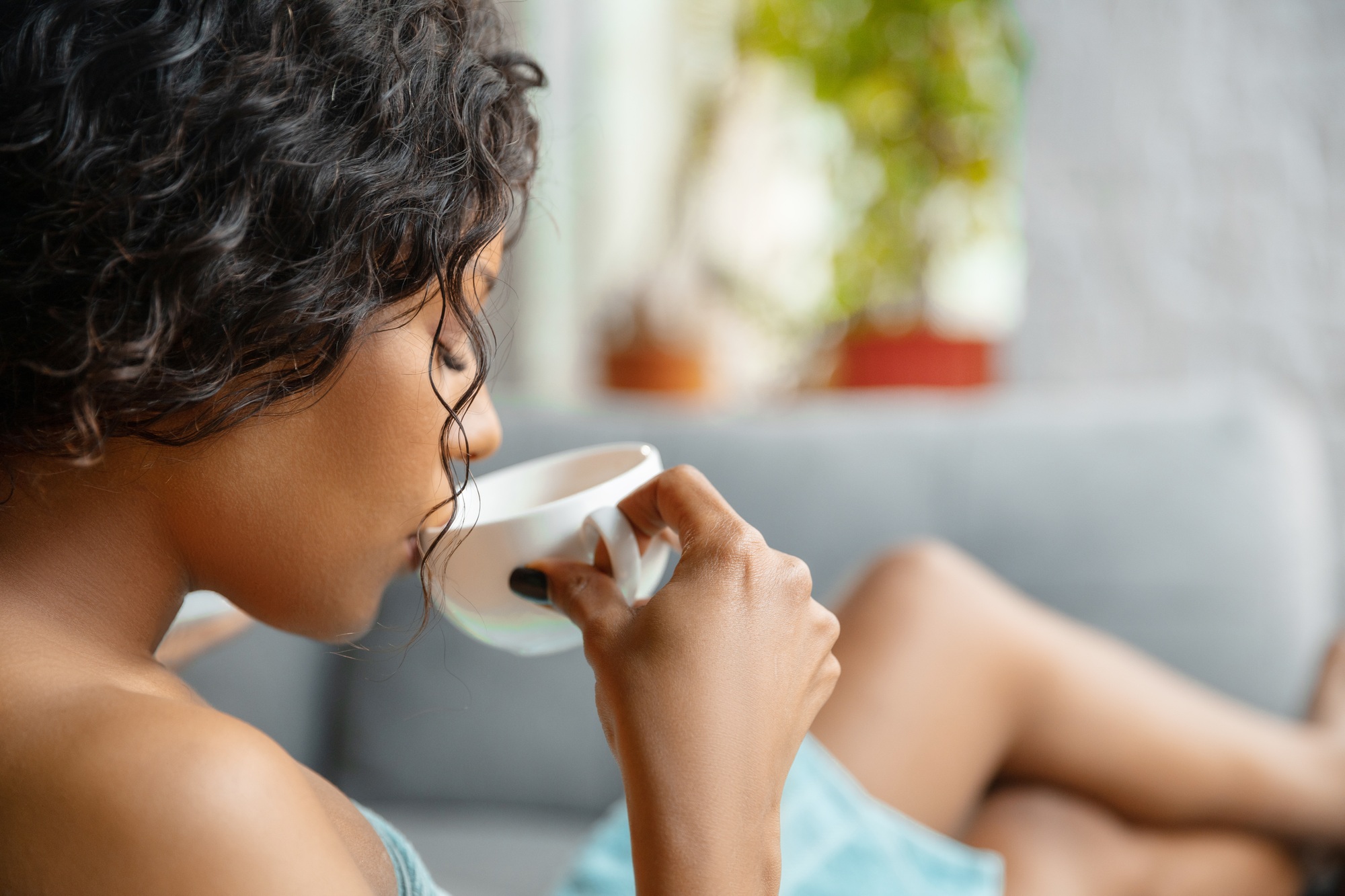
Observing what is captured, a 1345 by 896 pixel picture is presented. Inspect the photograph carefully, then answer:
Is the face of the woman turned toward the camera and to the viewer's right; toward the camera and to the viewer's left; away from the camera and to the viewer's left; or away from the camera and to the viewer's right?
away from the camera and to the viewer's right

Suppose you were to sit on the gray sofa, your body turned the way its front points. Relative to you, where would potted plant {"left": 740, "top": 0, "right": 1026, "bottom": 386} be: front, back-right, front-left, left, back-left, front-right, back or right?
back

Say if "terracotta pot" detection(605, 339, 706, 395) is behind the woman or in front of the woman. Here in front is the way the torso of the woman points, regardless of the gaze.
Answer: in front

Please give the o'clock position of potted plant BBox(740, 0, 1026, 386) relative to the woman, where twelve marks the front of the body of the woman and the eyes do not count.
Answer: The potted plant is roughly at 11 o'clock from the woman.

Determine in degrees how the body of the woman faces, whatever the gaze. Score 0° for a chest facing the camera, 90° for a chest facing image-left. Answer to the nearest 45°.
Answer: approximately 225°
